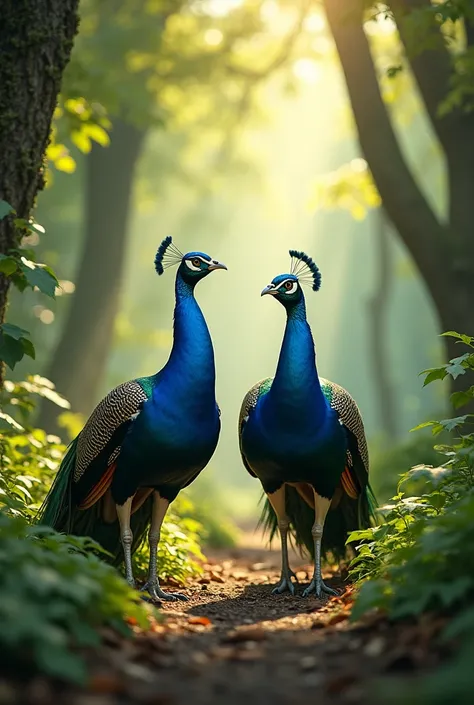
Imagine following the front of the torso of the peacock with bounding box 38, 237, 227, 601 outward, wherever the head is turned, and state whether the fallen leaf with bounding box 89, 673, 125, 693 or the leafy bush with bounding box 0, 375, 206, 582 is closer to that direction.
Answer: the fallen leaf

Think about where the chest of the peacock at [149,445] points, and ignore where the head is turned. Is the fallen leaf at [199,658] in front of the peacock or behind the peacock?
in front

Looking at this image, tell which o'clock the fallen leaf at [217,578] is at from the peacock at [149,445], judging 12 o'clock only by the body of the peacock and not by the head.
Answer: The fallen leaf is roughly at 8 o'clock from the peacock.

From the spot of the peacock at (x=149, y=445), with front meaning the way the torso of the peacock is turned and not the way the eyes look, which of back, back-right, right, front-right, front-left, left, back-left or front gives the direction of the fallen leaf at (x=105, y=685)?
front-right

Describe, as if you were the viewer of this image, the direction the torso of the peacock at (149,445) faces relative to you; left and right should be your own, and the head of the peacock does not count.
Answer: facing the viewer and to the right of the viewer

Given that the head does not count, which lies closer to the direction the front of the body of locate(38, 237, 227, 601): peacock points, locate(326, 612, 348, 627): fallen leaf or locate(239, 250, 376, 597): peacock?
the fallen leaf

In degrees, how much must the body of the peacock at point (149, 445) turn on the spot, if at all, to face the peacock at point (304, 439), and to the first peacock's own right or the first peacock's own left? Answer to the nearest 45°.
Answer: approximately 45° to the first peacock's own left
